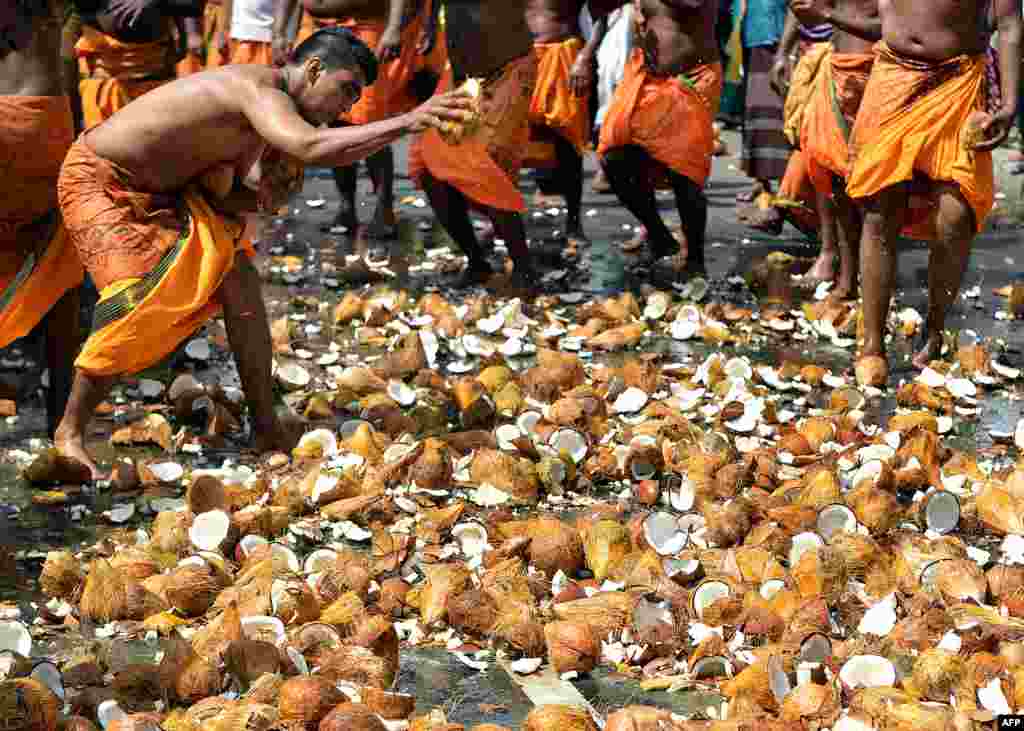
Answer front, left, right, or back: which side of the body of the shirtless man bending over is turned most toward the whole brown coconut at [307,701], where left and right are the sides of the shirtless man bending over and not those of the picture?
right

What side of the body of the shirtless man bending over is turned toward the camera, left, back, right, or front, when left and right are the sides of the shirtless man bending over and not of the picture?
right

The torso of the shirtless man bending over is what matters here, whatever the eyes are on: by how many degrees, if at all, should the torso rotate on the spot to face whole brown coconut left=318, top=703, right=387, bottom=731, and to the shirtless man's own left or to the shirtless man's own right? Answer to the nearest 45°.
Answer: approximately 90° to the shirtless man's own right

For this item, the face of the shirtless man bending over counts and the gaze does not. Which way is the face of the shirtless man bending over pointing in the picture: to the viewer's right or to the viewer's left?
to the viewer's right
